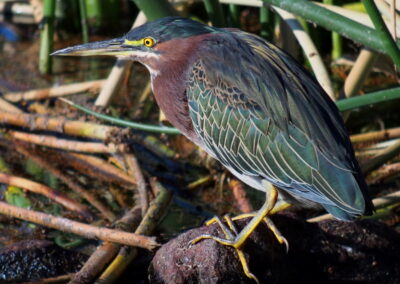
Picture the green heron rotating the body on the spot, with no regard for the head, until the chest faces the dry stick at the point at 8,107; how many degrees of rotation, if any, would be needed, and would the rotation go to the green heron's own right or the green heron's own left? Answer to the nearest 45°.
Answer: approximately 45° to the green heron's own right

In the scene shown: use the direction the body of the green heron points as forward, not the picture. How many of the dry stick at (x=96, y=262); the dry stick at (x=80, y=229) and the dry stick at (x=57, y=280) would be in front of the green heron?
3

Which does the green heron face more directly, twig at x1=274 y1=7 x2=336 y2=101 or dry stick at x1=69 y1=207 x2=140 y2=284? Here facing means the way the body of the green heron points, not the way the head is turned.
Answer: the dry stick

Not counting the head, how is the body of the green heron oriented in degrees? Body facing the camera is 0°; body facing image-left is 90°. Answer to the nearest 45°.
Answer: approximately 90°

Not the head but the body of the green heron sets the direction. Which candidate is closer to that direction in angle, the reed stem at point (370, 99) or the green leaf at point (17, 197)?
the green leaf

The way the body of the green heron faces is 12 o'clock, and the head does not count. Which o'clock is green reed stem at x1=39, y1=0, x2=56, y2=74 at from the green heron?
The green reed stem is roughly at 2 o'clock from the green heron.

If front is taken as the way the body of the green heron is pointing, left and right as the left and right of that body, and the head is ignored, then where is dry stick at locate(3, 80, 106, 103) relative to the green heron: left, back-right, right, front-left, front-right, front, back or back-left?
front-right

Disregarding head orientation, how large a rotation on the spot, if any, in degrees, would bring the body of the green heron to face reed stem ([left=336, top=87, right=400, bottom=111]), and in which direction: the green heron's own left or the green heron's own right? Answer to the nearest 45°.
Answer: approximately 180°

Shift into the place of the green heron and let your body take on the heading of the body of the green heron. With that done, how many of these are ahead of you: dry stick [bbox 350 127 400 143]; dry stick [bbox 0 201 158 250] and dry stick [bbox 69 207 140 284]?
2

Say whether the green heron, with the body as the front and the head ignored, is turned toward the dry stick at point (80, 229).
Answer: yes

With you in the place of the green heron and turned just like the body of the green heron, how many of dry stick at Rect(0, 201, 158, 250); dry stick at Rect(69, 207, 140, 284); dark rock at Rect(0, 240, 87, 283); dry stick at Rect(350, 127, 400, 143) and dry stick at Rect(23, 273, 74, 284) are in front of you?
4
